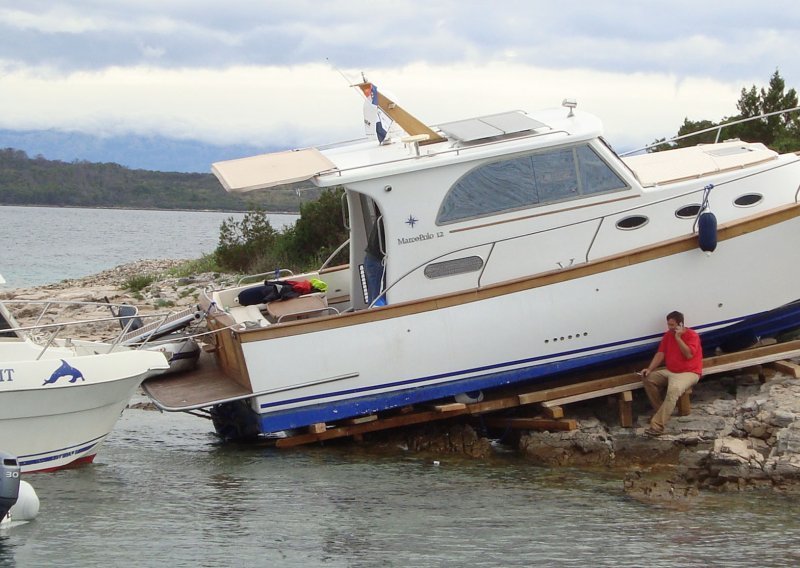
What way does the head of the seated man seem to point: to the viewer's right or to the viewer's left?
to the viewer's left

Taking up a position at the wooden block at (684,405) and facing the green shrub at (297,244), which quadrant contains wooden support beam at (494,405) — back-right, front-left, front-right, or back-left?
front-left

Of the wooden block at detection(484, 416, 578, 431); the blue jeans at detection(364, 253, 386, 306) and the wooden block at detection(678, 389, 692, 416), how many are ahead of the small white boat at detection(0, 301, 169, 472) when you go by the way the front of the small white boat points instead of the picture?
3

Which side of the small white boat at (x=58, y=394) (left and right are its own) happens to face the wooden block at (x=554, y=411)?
front

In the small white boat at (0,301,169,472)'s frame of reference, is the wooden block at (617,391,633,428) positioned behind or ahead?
ahead

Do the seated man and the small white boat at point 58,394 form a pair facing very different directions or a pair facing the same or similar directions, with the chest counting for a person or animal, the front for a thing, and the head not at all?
very different directions

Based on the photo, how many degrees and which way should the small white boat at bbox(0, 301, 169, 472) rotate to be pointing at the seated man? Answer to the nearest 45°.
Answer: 0° — it already faces them

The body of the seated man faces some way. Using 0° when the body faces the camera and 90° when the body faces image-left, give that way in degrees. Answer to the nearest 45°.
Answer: approximately 45°

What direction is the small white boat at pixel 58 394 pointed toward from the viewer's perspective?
to the viewer's right

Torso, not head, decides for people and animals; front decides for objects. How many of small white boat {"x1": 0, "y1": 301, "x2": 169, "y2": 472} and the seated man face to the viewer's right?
1

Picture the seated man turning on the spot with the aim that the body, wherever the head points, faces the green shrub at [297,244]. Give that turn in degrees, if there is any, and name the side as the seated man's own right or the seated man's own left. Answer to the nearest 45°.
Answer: approximately 90° to the seated man's own right

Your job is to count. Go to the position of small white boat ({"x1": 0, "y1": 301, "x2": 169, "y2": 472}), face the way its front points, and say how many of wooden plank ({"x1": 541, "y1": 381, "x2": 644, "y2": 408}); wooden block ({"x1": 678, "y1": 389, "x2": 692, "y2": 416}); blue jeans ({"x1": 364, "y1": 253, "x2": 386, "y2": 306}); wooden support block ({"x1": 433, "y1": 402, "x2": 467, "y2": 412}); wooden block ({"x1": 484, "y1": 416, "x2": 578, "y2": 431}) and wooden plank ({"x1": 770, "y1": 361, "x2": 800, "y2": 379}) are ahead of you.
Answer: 6

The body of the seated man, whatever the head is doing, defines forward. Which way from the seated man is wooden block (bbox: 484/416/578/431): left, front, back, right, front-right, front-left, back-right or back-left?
front-right

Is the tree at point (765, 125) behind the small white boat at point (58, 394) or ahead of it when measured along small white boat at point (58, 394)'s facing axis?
ahead

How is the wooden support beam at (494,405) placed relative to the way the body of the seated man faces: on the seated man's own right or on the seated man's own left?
on the seated man's own right

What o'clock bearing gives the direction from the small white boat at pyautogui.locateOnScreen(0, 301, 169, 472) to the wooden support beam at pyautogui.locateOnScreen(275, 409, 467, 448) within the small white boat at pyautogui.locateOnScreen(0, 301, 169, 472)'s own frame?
The wooden support beam is roughly at 12 o'clock from the small white boat.

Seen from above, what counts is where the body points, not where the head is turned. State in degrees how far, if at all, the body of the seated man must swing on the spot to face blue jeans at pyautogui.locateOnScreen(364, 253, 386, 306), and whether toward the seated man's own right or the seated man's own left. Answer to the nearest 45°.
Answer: approximately 45° to the seated man's own right
